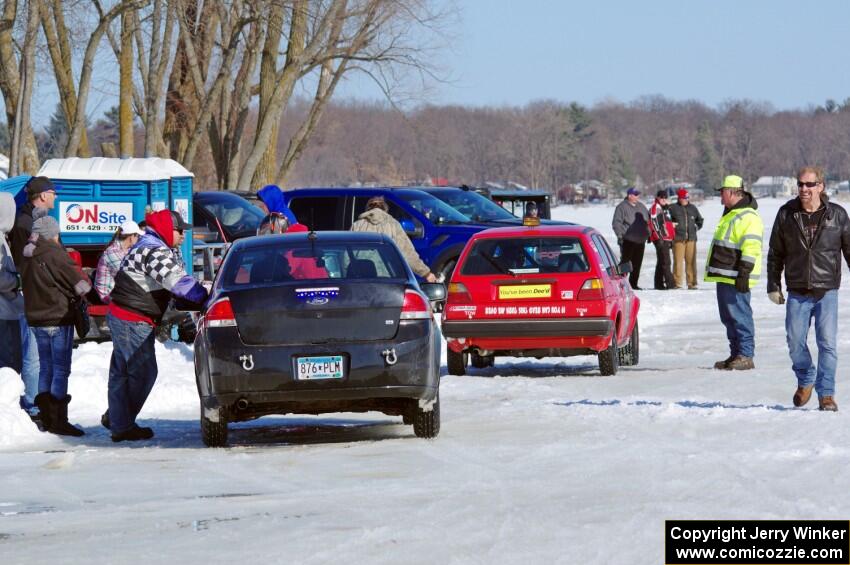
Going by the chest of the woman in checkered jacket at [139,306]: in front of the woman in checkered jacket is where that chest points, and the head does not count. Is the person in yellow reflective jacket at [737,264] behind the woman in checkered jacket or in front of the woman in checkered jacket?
in front

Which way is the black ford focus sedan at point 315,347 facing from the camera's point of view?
away from the camera

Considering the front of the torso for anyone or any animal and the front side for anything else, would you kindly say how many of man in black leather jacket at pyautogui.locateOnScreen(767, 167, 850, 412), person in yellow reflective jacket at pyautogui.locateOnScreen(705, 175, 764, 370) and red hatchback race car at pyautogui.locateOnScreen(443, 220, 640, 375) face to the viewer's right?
0

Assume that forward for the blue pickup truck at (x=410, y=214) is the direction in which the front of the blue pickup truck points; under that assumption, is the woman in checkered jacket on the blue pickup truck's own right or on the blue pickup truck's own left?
on the blue pickup truck's own right

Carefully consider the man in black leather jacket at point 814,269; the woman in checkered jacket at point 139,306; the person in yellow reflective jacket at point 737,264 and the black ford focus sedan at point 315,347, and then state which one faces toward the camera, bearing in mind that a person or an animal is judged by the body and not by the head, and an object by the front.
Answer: the man in black leather jacket

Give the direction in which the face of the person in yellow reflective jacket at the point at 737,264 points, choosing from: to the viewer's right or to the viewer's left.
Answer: to the viewer's left

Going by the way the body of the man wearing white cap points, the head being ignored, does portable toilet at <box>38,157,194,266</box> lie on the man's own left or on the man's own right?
on the man's own left

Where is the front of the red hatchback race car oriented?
away from the camera

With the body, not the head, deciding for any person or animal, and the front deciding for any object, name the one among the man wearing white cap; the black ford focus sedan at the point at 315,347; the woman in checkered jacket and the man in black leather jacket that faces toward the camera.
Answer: the man in black leather jacket

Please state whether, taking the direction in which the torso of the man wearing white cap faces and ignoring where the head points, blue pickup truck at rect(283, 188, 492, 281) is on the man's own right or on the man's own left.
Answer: on the man's own left

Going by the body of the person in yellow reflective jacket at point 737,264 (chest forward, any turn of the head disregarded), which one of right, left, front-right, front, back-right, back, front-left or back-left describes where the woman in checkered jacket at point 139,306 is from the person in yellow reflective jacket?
front-left

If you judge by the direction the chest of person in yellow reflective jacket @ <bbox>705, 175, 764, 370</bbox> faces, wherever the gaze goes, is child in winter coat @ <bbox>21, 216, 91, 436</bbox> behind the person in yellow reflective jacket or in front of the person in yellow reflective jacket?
in front

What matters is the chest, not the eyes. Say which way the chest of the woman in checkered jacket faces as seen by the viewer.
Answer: to the viewer's right

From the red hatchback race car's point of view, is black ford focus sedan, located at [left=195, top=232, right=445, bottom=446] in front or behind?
behind

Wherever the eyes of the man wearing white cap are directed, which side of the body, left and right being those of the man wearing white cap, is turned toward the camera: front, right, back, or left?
right

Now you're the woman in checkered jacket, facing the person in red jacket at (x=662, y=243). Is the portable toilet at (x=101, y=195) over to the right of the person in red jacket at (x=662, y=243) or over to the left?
left

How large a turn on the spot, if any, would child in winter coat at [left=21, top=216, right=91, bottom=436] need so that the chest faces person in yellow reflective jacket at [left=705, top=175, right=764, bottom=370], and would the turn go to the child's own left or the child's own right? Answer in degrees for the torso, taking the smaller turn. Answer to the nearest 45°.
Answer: approximately 45° to the child's own right
